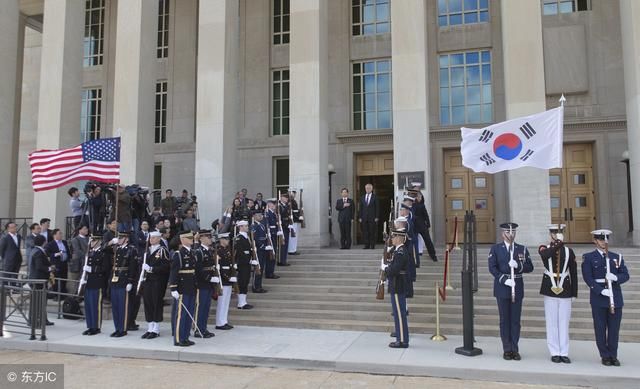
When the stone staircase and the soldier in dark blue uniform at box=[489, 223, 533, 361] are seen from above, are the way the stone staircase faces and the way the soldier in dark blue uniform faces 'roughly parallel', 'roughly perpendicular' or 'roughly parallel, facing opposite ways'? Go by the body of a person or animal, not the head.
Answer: roughly parallel

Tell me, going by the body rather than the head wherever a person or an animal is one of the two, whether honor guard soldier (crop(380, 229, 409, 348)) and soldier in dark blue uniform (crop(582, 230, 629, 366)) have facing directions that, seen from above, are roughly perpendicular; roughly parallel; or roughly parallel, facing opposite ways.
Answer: roughly perpendicular

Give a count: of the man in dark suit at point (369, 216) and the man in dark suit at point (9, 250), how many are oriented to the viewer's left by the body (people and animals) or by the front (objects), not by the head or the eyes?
0

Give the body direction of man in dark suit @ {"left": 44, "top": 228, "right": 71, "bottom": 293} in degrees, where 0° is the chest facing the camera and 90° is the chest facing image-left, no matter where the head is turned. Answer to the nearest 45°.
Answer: approximately 315°

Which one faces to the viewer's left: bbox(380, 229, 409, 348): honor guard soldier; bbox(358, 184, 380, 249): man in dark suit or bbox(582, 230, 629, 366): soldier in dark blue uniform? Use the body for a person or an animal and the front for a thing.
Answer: the honor guard soldier

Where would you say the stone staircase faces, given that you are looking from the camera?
facing the viewer

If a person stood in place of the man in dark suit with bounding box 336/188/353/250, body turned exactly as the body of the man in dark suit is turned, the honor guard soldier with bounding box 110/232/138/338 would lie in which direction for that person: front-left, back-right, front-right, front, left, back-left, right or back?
front-right

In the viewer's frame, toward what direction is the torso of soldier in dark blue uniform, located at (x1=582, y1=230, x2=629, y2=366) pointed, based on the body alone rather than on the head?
toward the camera

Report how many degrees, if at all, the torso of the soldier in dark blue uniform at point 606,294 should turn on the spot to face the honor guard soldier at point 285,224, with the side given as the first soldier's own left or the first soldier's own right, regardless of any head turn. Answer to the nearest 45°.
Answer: approximately 90° to the first soldier's own right

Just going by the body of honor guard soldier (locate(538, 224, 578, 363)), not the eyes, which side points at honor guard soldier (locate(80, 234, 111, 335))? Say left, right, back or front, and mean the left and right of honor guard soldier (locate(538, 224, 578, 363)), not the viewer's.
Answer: right

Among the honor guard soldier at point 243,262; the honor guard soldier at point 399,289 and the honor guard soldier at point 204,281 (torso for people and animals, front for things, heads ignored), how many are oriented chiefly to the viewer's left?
1

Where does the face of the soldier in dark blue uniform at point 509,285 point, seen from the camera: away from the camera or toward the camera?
toward the camera

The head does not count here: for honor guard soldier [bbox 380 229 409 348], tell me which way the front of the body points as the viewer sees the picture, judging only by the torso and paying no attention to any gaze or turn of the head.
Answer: to the viewer's left

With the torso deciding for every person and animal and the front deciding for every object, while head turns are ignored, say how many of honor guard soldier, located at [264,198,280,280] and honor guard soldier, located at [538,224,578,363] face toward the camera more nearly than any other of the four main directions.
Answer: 1

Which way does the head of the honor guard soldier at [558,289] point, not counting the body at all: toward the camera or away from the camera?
toward the camera

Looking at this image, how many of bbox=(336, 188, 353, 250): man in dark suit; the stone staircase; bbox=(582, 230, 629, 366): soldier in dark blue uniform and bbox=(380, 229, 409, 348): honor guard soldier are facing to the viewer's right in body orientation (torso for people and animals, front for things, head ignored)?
0
